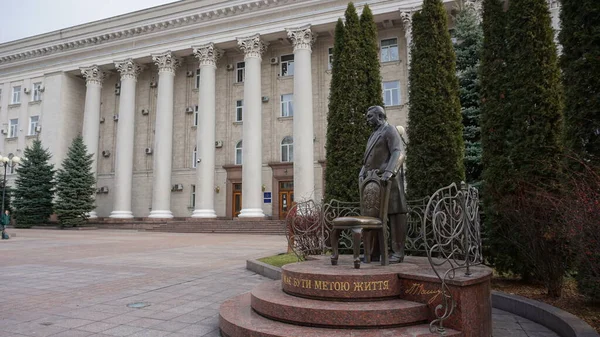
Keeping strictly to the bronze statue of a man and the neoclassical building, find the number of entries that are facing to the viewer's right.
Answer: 0

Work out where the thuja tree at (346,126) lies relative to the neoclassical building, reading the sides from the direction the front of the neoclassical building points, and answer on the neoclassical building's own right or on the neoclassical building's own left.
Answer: on the neoclassical building's own left

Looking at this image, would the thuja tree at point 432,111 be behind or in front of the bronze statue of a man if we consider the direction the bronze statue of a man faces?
behind

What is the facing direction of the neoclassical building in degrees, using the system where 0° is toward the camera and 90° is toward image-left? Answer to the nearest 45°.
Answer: approximately 45°

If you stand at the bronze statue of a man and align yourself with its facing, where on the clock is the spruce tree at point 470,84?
The spruce tree is roughly at 5 o'clock from the bronze statue of a man.

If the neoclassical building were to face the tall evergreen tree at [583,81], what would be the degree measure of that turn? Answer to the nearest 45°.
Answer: approximately 90° to its left

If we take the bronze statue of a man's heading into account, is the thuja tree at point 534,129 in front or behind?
behind

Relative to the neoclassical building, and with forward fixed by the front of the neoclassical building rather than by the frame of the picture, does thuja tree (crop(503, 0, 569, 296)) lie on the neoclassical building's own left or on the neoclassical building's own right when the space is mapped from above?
on the neoclassical building's own left

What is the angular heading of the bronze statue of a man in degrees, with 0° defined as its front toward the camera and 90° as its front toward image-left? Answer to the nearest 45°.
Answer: approximately 45°

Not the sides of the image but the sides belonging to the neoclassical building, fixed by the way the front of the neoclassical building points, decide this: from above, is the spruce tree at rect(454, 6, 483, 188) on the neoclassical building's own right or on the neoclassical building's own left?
on the neoclassical building's own left

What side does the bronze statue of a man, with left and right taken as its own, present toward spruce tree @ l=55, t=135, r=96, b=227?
right

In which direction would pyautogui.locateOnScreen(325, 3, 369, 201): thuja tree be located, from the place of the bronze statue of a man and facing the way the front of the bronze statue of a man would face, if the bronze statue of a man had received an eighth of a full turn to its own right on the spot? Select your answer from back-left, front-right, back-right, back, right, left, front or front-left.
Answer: right
